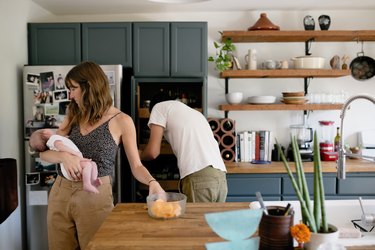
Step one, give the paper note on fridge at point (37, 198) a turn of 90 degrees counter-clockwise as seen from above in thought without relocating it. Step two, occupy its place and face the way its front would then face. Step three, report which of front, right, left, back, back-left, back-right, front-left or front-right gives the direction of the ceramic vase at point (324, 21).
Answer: front

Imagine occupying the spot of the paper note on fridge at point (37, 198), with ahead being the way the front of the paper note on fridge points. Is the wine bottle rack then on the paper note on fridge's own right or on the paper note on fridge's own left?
on the paper note on fridge's own left

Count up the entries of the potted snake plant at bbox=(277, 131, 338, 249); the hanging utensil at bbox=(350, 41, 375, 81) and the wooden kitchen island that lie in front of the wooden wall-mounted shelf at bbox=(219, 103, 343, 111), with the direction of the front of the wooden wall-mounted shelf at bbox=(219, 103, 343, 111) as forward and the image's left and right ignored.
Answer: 2

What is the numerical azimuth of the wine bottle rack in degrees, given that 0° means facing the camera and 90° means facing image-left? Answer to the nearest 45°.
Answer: approximately 0°
